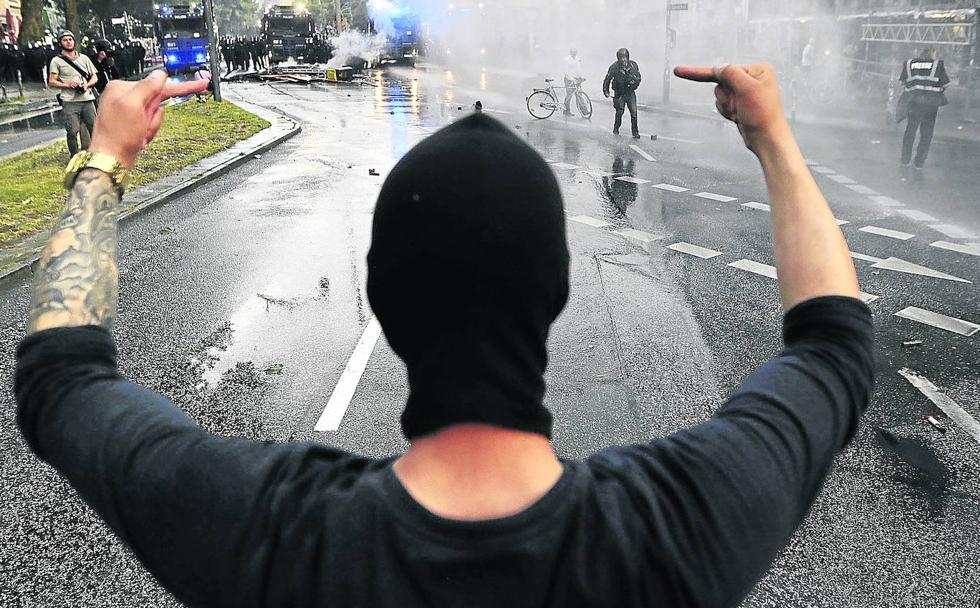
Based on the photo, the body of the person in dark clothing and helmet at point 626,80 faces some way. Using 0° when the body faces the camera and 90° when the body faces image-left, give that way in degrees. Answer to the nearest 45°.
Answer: approximately 0°

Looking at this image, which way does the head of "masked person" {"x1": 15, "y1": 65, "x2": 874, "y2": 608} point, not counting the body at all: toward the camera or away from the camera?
away from the camera

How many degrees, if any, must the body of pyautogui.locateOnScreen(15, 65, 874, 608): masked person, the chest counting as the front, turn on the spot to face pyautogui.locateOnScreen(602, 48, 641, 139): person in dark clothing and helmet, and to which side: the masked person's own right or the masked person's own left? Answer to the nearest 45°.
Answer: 0° — they already face them

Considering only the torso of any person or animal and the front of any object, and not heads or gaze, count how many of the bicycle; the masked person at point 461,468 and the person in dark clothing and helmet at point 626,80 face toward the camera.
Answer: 1

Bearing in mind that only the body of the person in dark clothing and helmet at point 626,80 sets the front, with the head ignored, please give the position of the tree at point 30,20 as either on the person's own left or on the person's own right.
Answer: on the person's own right

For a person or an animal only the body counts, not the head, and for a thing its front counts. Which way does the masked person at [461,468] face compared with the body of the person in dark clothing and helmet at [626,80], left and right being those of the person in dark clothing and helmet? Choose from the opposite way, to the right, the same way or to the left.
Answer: the opposite way

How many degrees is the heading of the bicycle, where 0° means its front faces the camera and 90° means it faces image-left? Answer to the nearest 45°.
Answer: approximately 270°

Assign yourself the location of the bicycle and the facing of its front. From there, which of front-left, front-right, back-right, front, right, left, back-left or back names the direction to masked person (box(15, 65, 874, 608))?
right

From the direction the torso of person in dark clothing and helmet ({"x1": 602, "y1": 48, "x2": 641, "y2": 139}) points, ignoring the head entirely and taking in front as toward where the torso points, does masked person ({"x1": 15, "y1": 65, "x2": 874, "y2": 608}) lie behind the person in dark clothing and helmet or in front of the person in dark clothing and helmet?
in front

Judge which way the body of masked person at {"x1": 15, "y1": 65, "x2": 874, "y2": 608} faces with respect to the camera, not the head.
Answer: away from the camera

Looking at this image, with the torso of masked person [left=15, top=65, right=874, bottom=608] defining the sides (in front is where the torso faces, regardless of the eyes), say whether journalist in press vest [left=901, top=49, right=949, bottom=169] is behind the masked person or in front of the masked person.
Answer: in front

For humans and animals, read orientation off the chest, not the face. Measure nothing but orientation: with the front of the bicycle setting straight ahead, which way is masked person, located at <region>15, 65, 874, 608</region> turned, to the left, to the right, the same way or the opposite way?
to the left

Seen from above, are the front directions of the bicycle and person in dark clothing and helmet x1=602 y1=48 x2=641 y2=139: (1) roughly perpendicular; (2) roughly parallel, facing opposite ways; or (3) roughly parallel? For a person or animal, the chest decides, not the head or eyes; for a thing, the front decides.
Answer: roughly perpendicular

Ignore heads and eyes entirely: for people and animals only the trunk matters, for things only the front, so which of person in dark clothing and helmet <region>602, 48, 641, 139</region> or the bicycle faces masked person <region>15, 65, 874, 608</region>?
the person in dark clothing and helmet
